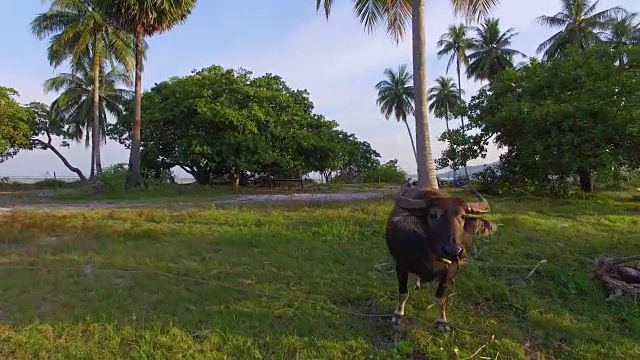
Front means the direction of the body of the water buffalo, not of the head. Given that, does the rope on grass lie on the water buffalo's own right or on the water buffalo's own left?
on the water buffalo's own right

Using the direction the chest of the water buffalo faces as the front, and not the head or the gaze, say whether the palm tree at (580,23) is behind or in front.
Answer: behind

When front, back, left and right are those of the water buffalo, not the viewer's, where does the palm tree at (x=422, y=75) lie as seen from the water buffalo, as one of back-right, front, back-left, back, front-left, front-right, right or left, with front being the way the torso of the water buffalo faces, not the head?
back

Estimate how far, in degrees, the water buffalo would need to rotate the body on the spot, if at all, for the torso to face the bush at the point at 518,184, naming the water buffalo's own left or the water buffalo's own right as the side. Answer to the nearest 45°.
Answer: approximately 180°

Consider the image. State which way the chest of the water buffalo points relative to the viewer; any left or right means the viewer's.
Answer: facing the viewer

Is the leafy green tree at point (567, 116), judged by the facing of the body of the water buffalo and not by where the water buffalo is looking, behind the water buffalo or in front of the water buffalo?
behind

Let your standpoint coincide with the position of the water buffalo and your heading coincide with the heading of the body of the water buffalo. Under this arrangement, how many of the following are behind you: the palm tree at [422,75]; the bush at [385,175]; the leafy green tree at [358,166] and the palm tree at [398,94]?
4

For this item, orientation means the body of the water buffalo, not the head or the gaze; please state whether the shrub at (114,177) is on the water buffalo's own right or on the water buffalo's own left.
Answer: on the water buffalo's own right

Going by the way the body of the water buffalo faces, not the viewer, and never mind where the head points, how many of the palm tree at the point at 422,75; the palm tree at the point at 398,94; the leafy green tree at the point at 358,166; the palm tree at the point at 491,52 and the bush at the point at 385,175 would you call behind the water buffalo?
5

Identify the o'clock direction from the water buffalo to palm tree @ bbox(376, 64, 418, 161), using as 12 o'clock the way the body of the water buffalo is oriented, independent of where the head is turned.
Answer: The palm tree is roughly at 6 o'clock from the water buffalo.
